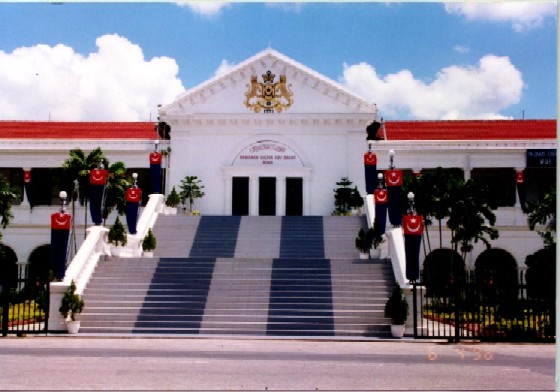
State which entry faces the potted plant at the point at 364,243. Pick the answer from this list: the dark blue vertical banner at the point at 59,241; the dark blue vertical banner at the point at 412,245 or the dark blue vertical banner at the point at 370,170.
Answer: the dark blue vertical banner at the point at 370,170

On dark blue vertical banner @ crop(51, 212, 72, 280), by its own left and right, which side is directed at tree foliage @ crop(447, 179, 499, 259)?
left

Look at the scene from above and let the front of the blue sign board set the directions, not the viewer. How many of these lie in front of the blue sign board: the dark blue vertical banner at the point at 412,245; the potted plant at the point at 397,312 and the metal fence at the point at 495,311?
3

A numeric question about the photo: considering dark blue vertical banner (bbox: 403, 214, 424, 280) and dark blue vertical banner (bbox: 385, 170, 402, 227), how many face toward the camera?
2

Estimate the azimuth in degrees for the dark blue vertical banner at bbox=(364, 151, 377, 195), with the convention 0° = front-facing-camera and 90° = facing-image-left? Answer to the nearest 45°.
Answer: approximately 0°

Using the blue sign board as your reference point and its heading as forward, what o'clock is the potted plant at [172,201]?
The potted plant is roughly at 2 o'clock from the blue sign board.

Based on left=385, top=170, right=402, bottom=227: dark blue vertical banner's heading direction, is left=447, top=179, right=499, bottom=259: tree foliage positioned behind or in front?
behind

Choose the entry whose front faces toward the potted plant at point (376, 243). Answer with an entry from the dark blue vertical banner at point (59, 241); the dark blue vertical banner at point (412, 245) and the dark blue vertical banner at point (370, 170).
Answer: the dark blue vertical banner at point (370, 170)

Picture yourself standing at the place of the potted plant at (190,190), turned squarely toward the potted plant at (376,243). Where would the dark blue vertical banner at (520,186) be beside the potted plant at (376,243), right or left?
left

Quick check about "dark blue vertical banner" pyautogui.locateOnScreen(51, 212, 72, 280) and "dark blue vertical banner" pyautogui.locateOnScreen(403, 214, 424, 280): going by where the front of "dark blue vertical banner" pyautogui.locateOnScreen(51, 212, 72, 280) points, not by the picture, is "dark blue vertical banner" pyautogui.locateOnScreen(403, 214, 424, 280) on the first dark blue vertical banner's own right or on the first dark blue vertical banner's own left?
on the first dark blue vertical banner's own left

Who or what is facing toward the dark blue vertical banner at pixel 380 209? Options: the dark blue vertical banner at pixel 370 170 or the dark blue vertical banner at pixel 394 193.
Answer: the dark blue vertical banner at pixel 370 170

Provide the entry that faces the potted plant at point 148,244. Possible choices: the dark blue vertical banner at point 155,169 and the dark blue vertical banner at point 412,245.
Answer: the dark blue vertical banner at point 155,169

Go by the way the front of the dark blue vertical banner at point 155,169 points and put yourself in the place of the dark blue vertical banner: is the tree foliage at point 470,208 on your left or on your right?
on your left
